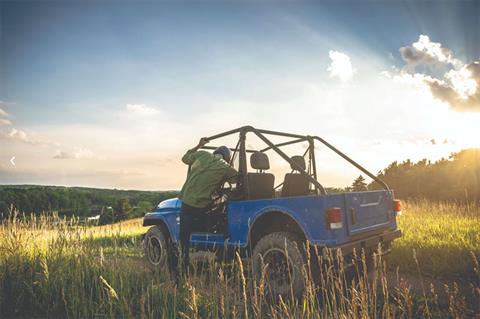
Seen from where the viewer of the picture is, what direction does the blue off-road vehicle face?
facing away from the viewer and to the left of the viewer

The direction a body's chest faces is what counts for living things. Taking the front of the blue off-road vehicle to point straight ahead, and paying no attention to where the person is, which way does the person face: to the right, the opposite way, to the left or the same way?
to the right

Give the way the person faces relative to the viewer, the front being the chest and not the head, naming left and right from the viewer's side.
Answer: facing away from the viewer and to the right of the viewer
